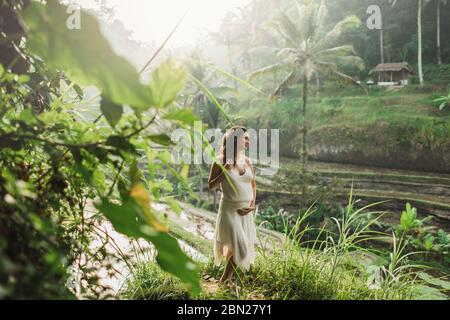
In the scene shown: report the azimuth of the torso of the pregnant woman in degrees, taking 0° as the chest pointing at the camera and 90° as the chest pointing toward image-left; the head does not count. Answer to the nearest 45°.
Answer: approximately 315°

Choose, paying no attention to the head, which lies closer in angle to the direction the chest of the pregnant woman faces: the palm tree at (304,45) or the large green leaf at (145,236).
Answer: the large green leaf

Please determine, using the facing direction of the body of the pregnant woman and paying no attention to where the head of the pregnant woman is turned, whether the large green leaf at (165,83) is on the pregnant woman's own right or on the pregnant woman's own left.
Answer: on the pregnant woman's own right

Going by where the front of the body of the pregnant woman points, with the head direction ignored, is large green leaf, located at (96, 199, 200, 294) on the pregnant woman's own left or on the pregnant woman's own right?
on the pregnant woman's own right

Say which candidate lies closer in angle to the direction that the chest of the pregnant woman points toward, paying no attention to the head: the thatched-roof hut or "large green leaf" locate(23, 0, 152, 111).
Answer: the large green leaf

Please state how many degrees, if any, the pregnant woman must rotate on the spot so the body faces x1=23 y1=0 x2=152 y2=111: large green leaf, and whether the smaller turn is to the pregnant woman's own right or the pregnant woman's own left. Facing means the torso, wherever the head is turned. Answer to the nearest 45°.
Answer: approximately 45° to the pregnant woman's own right
